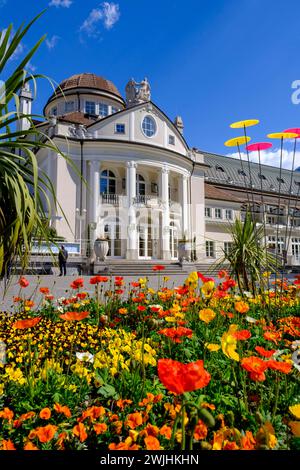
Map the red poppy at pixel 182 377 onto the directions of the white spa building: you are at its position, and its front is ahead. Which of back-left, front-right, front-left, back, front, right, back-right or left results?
front-right

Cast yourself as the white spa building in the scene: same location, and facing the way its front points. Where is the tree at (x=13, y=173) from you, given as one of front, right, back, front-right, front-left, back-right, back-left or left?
front-right

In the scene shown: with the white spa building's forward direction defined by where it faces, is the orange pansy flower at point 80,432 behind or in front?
in front

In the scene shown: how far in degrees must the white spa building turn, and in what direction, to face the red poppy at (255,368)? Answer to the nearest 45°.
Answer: approximately 45° to its right

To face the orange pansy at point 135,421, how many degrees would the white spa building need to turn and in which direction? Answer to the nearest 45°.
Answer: approximately 45° to its right

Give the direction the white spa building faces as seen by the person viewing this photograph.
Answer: facing the viewer and to the right of the viewer

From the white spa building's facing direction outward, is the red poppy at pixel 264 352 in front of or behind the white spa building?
in front

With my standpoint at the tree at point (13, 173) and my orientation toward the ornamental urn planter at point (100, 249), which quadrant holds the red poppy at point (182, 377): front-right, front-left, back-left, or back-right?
back-right

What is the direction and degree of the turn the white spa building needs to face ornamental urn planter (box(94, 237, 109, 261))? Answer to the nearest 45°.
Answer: approximately 45° to its right
